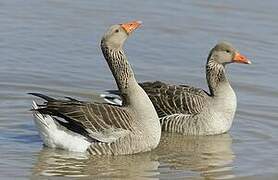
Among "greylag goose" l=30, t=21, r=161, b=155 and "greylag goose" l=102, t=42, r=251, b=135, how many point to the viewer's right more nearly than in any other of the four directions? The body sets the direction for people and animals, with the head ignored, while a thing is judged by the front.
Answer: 2

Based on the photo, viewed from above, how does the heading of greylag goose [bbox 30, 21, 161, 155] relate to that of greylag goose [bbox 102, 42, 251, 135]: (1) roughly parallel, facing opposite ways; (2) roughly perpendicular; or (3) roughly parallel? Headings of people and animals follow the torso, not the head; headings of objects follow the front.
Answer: roughly parallel

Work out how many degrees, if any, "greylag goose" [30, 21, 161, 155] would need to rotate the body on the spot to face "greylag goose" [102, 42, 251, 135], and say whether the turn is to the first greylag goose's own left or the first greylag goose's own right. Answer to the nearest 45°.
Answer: approximately 45° to the first greylag goose's own left

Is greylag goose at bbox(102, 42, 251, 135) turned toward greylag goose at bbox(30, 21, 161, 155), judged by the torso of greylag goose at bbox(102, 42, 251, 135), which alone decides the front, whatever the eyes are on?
no

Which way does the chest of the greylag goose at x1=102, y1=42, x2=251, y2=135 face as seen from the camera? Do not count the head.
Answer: to the viewer's right

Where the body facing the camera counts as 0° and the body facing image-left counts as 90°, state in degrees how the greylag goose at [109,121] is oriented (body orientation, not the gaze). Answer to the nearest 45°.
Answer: approximately 270°
